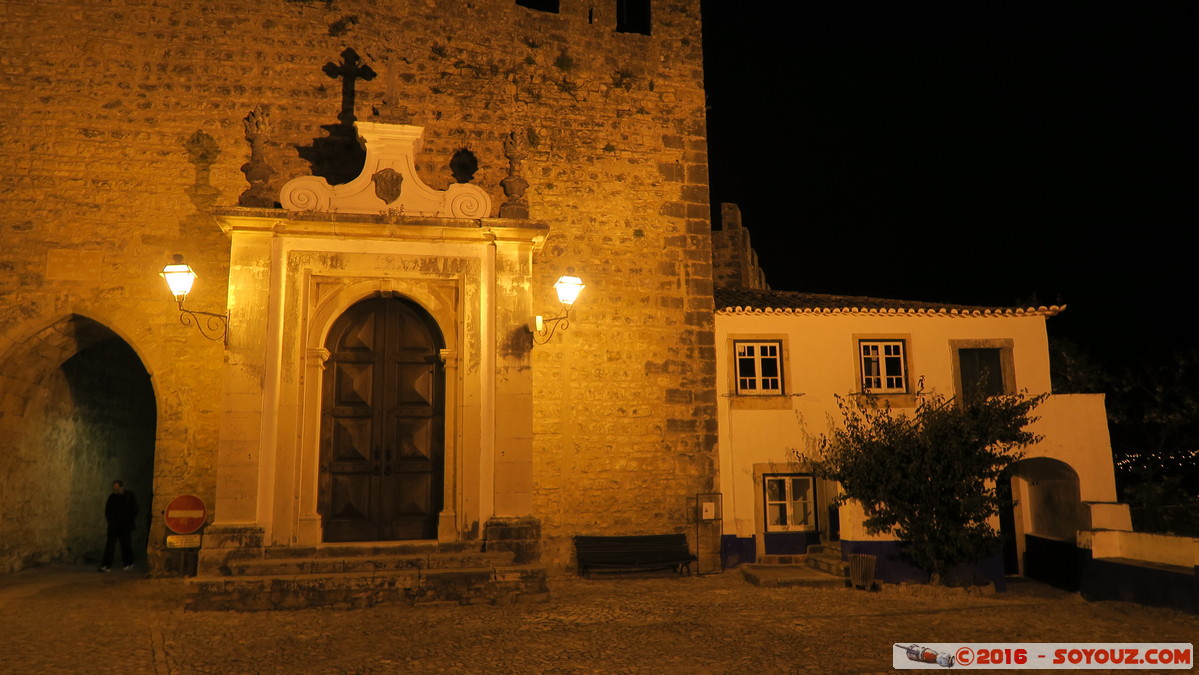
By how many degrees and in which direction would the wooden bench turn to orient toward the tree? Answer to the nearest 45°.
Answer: approximately 90° to its left

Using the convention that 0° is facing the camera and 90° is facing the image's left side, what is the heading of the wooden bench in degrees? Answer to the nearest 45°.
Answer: approximately 0°

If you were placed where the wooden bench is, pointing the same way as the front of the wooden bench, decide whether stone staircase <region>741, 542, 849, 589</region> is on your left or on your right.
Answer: on your left

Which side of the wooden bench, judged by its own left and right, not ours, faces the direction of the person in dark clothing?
right

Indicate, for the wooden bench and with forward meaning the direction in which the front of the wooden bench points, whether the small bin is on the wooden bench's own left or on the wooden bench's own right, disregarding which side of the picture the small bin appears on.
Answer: on the wooden bench's own left
